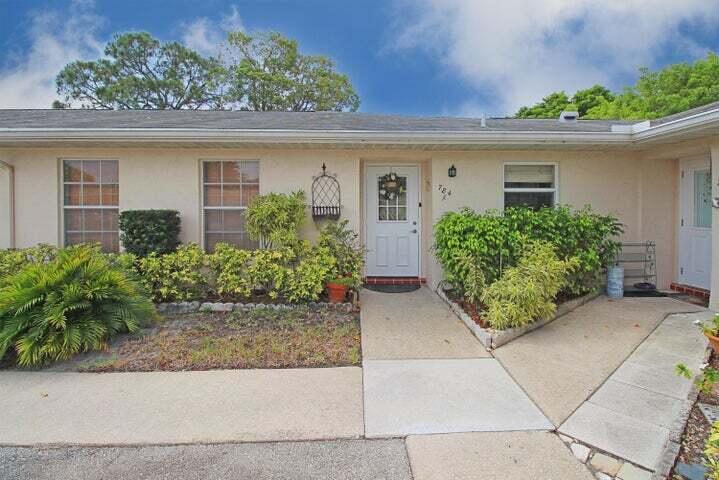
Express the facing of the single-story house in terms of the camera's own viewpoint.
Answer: facing the viewer

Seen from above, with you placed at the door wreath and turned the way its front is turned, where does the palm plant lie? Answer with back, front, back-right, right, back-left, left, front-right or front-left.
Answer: front-right

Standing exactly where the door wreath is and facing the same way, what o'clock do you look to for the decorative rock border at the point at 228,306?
The decorative rock border is roughly at 2 o'clock from the door wreath.

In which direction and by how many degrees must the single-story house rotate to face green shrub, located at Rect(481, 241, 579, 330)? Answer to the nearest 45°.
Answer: approximately 45° to its left

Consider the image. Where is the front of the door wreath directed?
toward the camera

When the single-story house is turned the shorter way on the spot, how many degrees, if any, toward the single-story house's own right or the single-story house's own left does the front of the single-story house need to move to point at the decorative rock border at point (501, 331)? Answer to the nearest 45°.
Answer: approximately 45° to the single-story house's own left

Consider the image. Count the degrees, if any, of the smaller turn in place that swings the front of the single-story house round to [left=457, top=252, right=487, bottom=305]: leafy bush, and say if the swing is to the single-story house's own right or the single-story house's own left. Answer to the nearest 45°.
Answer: approximately 45° to the single-story house's own left

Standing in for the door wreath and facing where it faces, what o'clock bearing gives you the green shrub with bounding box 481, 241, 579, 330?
The green shrub is roughly at 11 o'clock from the door wreath.

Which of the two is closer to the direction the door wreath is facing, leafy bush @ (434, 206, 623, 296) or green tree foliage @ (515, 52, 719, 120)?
the leafy bush

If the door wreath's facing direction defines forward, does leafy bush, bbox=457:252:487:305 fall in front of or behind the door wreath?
in front

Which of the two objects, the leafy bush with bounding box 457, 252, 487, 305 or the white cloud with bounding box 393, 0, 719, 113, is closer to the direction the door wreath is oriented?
the leafy bush

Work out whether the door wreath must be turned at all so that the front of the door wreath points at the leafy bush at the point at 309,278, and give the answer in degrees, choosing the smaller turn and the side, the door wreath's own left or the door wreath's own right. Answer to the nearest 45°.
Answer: approximately 45° to the door wreath's own right
